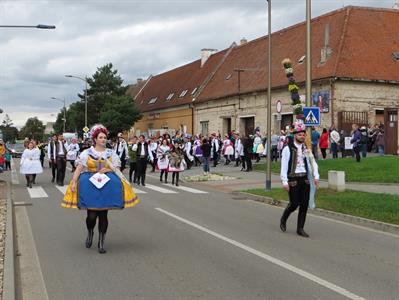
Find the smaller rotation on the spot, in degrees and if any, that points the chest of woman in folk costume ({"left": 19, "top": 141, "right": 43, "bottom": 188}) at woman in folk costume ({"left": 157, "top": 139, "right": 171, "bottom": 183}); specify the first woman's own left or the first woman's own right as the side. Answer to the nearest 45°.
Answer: approximately 90° to the first woman's own left

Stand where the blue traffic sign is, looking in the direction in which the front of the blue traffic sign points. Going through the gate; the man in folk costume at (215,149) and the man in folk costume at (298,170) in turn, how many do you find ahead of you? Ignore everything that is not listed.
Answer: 1

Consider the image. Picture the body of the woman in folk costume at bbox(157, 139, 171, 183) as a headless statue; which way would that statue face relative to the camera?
toward the camera

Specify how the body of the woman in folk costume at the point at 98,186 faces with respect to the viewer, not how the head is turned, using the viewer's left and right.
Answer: facing the viewer

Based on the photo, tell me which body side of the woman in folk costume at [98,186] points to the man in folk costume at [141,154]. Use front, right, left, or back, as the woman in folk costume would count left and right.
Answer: back

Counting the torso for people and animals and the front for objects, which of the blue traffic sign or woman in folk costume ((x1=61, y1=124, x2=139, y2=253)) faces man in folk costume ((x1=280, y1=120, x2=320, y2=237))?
the blue traffic sign

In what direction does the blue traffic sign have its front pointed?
toward the camera

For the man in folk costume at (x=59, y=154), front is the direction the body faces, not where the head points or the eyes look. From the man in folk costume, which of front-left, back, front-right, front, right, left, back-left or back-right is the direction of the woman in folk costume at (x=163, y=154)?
left

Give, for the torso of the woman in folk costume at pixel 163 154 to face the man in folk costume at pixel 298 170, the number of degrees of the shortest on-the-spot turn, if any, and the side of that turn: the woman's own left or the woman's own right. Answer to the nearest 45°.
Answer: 0° — they already face them
